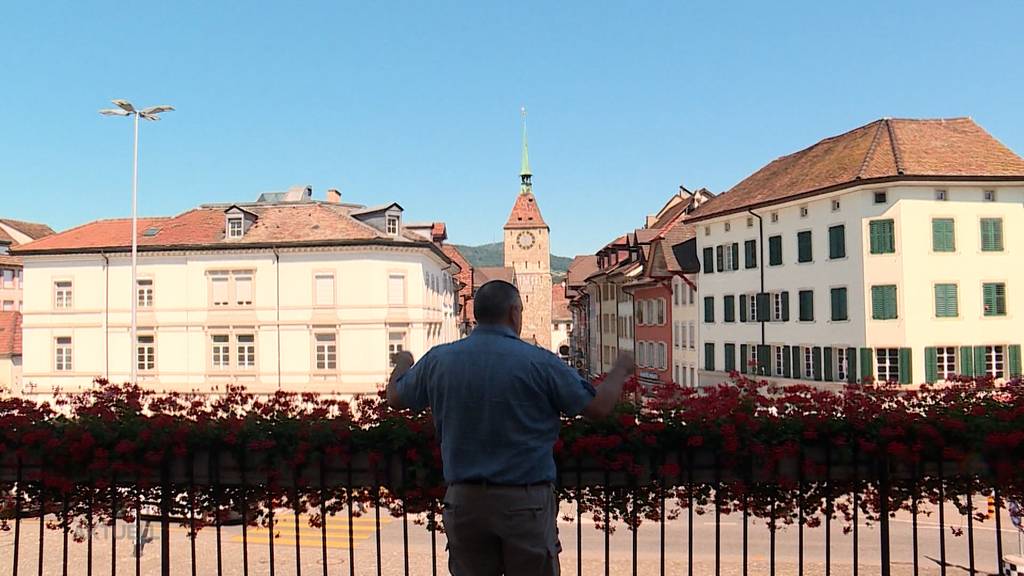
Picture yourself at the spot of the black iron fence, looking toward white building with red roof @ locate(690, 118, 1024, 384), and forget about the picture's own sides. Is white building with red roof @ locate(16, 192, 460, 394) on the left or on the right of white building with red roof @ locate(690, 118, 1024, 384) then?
left

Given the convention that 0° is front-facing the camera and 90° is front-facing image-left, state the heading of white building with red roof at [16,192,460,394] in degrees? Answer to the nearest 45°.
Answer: approximately 0°

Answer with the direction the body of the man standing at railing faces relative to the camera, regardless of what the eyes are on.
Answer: away from the camera

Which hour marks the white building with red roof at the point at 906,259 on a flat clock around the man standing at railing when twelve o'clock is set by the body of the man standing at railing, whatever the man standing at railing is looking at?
The white building with red roof is roughly at 1 o'clock from the man standing at railing.

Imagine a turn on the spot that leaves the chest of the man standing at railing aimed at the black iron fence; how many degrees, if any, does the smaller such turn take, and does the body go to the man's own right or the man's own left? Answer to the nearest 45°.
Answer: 0° — they already face it

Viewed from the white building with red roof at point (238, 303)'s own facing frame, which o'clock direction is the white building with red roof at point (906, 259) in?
the white building with red roof at point (906, 259) is roughly at 10 o'clock from the white building with red roof at point (238, 303).

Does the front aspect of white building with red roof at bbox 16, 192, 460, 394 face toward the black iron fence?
yes
